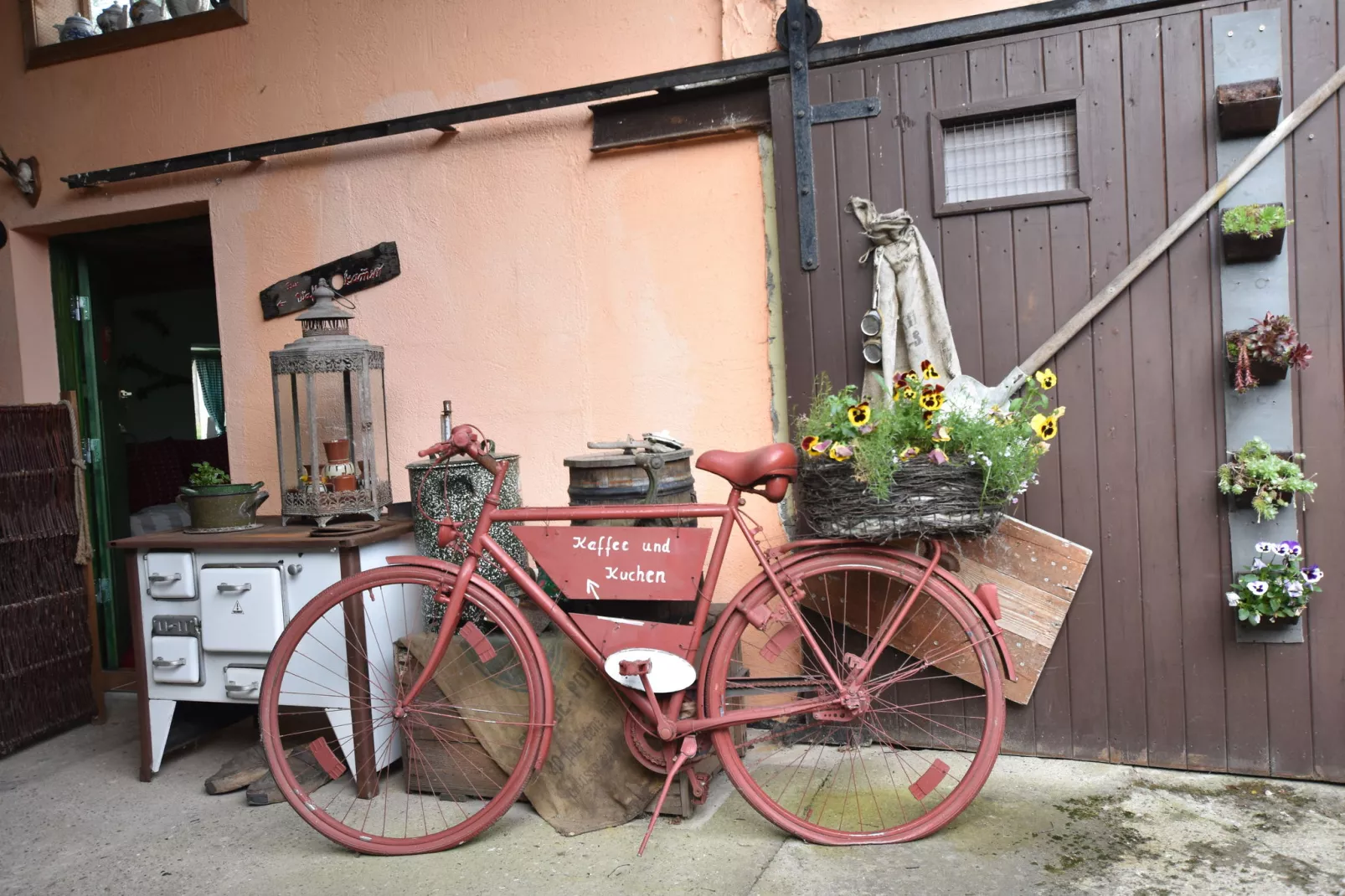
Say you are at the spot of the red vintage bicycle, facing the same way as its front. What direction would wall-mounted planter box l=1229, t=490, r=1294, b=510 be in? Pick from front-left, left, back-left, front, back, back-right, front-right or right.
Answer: back

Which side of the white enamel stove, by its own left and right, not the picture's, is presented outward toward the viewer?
front

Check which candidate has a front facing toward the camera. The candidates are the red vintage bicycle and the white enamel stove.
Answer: the white enamel stove

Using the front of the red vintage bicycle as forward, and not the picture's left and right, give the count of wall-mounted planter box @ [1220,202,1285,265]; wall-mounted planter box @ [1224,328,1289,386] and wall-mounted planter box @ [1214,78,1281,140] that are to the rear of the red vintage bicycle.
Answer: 3

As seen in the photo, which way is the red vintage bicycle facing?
to the viewer's left

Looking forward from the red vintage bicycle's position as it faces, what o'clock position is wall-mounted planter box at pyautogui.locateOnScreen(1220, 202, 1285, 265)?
The wall-mounted planter box is roughly at 6 o'clock from the red vintage bicycle.

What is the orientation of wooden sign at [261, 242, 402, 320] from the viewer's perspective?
toward the camera

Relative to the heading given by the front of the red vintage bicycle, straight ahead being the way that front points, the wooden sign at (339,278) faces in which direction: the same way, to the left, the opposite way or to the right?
to the left

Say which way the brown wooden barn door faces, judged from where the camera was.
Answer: facing the viewer and to the left of the viewer

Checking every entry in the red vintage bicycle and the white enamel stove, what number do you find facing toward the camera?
1

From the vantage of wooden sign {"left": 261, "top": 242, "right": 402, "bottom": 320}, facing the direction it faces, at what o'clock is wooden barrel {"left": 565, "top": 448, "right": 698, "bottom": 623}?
The wooden barrel is roughly at 11 o'clock from the wooden sign.

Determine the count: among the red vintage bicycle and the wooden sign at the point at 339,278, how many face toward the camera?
1

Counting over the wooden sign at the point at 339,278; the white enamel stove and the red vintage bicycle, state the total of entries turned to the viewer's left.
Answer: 1

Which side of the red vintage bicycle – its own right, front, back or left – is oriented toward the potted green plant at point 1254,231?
back

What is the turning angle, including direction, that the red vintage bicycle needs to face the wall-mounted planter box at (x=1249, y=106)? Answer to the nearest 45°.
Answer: approximately 180°
